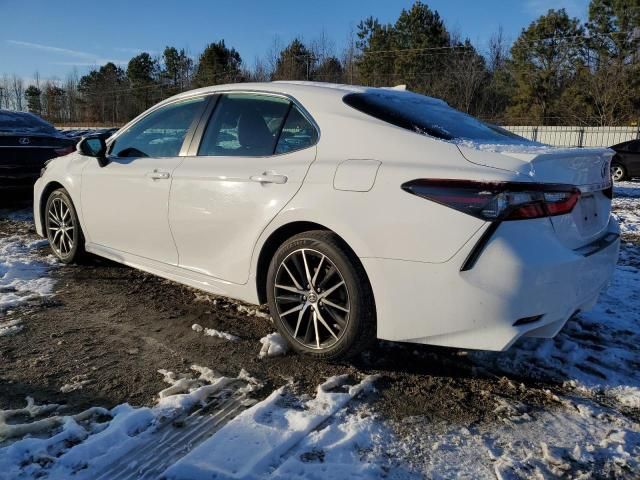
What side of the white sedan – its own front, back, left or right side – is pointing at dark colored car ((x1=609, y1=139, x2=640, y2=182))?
right

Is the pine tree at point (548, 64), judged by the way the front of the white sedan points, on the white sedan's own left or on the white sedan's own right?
on the white sedan's own right

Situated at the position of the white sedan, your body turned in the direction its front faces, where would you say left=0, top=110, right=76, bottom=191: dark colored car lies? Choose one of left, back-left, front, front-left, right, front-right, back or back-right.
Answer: front

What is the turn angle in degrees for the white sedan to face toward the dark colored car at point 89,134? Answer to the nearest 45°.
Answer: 0° — it already faces it

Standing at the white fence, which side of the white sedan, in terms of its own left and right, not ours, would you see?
right

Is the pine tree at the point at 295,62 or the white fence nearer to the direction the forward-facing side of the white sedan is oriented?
the pine tree

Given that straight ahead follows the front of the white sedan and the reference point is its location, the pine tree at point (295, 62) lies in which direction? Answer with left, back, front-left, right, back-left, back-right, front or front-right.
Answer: front-right

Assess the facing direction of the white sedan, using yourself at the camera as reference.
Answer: facing away from the viewer and to the left of the viewer

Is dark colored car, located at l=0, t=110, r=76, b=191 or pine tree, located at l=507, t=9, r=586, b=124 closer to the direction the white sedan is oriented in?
the dark colored car

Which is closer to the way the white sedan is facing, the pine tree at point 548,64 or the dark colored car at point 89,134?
the dark colored car
